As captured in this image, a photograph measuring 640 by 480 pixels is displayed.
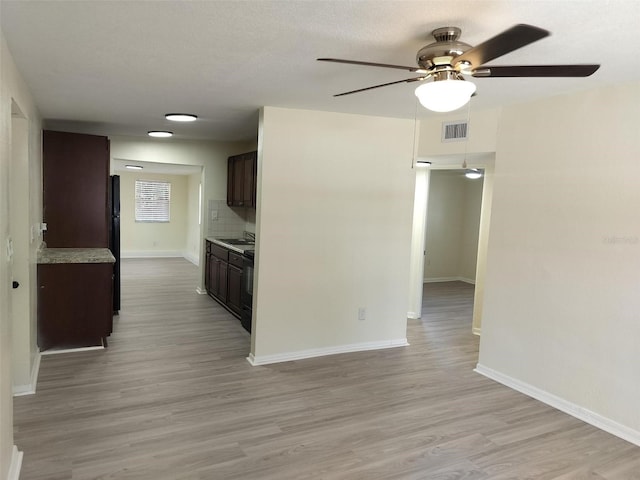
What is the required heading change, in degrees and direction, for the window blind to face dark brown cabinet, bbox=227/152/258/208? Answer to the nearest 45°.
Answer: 0° — it already faces it
